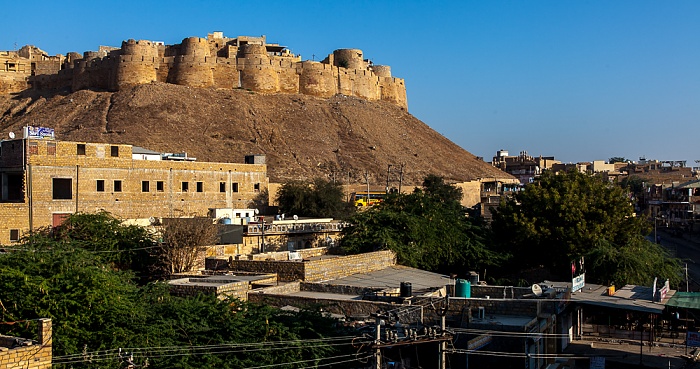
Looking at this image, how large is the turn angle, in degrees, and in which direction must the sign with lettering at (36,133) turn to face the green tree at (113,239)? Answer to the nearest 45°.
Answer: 0° — it already faces it

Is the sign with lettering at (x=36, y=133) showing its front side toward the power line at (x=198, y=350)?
yes

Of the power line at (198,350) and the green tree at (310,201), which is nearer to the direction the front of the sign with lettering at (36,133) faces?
the power line

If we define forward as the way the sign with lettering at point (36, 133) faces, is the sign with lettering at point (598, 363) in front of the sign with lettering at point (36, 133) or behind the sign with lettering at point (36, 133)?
in front

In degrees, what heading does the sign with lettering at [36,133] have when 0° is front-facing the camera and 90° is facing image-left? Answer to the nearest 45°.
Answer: approximately 0°

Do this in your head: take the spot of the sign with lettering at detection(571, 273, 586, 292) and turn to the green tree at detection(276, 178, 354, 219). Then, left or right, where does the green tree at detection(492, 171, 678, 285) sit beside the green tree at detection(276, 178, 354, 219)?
right

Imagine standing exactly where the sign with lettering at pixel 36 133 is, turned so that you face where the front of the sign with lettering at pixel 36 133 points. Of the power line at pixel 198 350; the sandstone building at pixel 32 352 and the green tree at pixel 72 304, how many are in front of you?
3

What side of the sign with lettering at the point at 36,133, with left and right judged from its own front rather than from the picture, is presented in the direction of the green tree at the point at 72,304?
front

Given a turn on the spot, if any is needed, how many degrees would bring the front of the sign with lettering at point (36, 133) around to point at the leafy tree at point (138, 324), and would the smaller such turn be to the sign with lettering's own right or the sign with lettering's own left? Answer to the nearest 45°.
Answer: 0° — it already faces it

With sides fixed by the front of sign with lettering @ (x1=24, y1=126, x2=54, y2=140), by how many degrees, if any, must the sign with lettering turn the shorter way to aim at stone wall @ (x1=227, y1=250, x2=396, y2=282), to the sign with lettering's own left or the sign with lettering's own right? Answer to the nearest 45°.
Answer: approximately 45° to the sign with lettering's own left

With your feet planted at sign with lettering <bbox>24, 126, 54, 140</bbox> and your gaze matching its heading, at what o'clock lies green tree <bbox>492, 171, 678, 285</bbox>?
The green tree is roughly at 10 o'clock from the sign with lettering.

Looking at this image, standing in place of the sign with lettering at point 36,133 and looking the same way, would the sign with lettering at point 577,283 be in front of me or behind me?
in front

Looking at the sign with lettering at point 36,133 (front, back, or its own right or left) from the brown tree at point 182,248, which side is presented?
front

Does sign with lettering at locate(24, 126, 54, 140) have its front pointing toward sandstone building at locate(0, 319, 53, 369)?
yes
